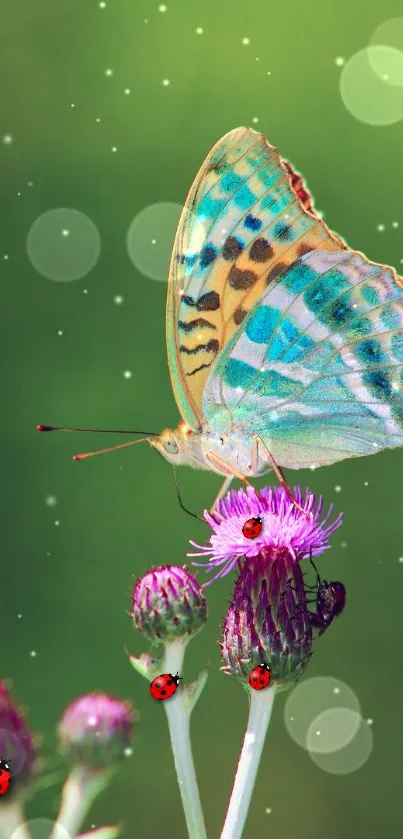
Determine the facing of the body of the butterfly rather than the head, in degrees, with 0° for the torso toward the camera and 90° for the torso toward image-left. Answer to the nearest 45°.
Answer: approximately 90°

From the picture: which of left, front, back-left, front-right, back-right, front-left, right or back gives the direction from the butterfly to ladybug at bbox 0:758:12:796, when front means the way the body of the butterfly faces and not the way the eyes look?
front-left
